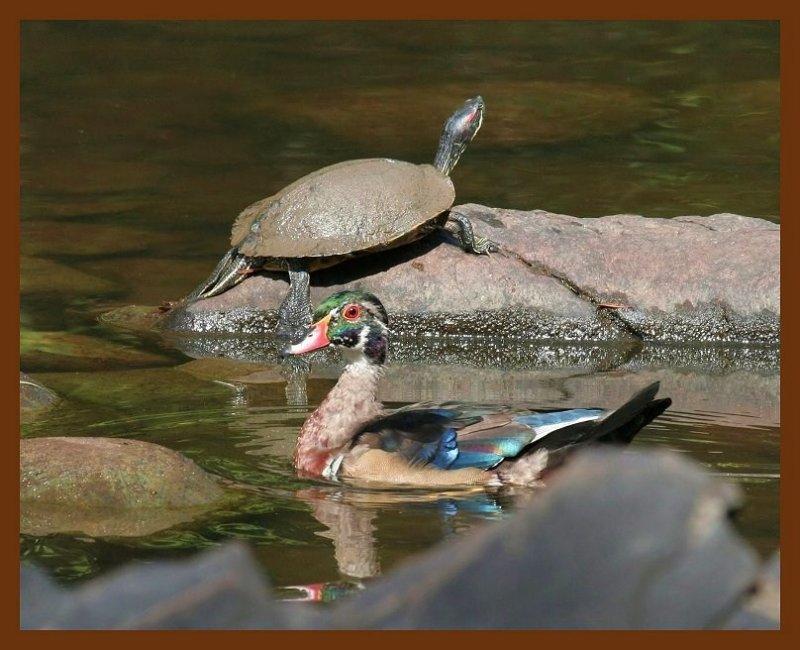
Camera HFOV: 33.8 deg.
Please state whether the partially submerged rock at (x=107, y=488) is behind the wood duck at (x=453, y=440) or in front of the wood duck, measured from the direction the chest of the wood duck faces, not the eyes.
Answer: in front

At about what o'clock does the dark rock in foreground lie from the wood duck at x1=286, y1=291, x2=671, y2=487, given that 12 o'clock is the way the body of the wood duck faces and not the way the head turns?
The dark rock in foreground is roughly at 9 o'clock from the wood duck.

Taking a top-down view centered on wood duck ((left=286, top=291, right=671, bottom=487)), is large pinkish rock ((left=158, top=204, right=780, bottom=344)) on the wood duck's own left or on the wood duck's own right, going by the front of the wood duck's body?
on the wood duck's own right

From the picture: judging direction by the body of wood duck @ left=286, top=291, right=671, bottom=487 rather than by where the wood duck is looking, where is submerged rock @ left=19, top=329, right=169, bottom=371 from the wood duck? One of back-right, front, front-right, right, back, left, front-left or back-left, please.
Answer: front-right

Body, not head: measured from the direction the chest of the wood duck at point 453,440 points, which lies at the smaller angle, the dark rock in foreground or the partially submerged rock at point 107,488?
the partially submerged rock

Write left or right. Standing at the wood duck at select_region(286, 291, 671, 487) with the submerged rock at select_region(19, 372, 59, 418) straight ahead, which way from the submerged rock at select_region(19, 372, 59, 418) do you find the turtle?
right

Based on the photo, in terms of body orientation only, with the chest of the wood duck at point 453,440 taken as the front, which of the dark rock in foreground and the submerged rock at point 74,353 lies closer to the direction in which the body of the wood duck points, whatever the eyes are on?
the submerged rock

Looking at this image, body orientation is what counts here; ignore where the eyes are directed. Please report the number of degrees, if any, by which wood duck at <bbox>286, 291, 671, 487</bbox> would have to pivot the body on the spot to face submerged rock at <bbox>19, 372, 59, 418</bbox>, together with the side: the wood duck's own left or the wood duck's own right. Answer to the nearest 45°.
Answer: approximately 45° to the wood duck's own right

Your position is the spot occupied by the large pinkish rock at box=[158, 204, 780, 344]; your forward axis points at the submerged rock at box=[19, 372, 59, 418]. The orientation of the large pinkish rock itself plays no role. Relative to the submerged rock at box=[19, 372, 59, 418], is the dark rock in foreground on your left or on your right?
left

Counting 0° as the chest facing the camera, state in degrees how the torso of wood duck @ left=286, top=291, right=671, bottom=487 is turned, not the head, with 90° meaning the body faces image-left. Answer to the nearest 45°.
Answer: approximately 90°

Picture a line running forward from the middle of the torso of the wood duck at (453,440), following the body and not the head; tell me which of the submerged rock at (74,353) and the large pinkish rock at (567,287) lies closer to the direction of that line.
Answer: the submerged rock

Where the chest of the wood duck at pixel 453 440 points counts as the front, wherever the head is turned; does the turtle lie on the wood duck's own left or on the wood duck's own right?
on the wood duck's own right
